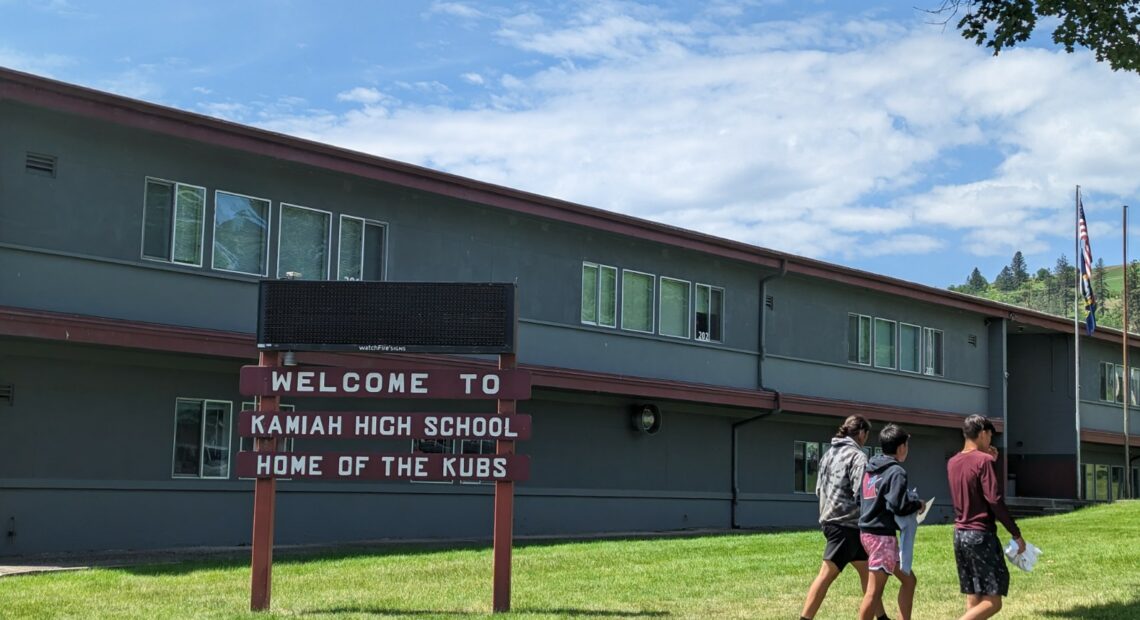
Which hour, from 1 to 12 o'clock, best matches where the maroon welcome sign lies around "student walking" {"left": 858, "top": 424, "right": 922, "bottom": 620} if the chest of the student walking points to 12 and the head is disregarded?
The maroon welcome sign is roughly at 8 o'clock from the student walking.

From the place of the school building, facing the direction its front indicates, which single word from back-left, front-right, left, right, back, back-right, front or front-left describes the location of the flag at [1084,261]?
left

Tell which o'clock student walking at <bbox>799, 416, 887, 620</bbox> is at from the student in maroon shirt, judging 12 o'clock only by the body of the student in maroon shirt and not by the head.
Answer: The student walking is roughly at 8 o'clock from the student in maroon shirt.

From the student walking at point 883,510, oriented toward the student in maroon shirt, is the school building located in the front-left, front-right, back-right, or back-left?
back-left

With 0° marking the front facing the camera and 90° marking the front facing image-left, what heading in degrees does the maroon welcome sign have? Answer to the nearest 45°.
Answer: approximately 0°

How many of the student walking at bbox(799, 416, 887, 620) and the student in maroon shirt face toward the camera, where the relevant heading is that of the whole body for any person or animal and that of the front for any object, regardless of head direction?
0

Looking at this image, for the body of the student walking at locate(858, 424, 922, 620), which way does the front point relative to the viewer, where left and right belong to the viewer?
facing away from the viewer and to the right of the viewer

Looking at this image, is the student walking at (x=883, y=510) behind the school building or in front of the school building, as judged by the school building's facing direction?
in front

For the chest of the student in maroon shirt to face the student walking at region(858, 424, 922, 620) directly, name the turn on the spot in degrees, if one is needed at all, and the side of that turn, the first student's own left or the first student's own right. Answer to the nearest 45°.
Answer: approximately 135° to the first student's own left

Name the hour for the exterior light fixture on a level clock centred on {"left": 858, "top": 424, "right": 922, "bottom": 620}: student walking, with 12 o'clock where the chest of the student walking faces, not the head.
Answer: The exterior light fixture is roughly at 10 o'clock from the student walking.

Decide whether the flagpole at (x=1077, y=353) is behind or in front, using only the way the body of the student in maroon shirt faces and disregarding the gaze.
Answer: in front
